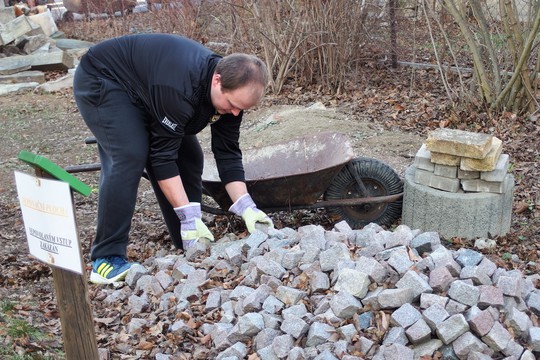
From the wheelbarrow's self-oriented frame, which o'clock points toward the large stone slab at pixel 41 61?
The large stone slab is roughly at 8 o'clock from the wheelbarrow.

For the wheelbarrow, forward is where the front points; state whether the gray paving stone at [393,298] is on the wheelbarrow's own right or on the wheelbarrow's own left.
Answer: on the wheelbarrow's own right

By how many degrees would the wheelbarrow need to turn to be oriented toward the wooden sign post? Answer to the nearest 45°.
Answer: approximately 90° to its right

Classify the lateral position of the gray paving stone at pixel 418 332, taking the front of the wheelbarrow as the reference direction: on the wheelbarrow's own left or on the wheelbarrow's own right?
on the wheelbarrow's own right

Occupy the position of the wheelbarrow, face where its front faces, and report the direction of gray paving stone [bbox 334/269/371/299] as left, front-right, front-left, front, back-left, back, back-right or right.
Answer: right

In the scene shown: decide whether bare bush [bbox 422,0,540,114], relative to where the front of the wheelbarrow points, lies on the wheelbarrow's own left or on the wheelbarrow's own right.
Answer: on the wheelbarrow's own left

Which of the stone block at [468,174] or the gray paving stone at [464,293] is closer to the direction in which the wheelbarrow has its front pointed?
the stone block

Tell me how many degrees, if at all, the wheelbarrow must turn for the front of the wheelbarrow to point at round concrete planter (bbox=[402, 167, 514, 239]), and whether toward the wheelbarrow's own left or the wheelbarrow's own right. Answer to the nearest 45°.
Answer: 0° — it already faces it

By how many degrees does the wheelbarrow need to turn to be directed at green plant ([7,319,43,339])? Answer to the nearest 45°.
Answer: approximately 135° to its right

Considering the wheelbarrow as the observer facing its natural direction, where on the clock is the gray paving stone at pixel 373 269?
The gray paving stone is roughly at 3 o'clock from the wheelbarrow.

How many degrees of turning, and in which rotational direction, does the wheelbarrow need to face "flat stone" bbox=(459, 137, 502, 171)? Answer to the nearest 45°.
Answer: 0° — it already faces it

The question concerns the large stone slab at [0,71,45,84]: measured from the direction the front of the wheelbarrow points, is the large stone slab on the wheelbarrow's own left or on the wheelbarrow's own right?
on the wheelbarrow's own left

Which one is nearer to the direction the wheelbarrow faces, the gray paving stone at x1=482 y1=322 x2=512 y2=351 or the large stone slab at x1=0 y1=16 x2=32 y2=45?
the gray paving stone

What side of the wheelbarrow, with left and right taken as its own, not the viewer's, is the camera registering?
right

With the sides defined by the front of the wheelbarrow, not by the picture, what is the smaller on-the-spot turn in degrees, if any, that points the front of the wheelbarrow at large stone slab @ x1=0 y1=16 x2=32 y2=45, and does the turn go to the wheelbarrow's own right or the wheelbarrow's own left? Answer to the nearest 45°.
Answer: approximately 135° to the wheelbarrow's own left

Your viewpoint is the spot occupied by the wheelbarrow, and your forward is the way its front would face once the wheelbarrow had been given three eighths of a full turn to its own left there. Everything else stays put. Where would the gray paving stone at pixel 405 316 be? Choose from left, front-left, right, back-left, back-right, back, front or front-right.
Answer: back-left

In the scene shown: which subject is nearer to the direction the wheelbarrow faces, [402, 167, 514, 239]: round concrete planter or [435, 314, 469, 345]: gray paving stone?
the round concrete planter

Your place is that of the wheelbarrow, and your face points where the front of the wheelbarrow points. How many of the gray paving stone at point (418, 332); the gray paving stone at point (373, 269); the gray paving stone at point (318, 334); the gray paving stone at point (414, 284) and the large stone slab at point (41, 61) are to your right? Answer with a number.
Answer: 4

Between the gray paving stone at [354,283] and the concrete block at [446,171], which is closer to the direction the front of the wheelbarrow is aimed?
the concrete block

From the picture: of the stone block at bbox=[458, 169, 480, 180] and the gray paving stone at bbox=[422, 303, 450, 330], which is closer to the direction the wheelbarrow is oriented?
the stone block
